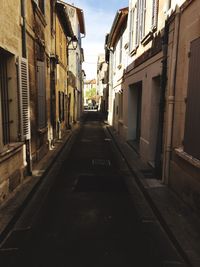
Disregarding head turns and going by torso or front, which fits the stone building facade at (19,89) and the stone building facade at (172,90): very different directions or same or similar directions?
very different directions

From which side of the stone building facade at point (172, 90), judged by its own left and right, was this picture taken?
left

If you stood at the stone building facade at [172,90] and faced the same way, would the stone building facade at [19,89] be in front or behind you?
in front

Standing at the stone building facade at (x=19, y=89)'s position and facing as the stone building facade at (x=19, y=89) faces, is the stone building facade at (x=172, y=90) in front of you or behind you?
in front

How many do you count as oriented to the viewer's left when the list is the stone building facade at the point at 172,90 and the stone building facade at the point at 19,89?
1
